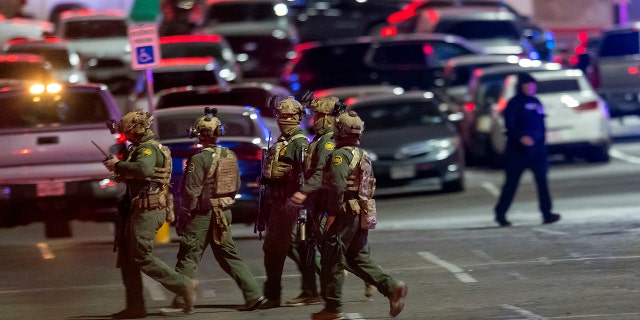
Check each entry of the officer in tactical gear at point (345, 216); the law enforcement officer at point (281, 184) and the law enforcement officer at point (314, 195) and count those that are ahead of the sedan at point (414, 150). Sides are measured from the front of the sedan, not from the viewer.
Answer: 3

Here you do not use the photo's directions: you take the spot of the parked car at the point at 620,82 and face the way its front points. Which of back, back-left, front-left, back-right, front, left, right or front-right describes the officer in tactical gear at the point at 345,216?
back

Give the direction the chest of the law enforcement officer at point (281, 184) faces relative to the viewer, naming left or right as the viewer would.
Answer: facing the viewer and to the left of the viewer

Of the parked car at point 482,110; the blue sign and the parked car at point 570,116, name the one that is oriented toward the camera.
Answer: the blue sign

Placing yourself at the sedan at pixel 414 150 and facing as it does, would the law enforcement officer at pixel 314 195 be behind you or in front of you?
in front

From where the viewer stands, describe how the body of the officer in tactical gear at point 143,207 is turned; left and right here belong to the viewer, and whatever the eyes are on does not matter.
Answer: facing to the left of the viewer

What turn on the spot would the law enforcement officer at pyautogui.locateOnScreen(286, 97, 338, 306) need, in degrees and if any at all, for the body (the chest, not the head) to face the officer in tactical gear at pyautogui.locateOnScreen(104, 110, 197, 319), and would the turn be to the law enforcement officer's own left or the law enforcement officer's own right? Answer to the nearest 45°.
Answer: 0° — they already face them

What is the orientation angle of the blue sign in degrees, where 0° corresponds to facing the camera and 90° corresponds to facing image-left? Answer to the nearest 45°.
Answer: approximately 0°

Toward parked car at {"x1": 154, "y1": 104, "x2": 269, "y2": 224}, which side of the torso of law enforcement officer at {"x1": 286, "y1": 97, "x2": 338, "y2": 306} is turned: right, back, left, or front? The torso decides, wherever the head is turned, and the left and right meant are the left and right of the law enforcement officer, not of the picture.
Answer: right

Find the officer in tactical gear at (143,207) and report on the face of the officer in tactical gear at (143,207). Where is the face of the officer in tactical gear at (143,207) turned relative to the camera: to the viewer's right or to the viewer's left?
to the viewer's left

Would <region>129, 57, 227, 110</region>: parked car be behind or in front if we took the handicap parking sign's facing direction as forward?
behind

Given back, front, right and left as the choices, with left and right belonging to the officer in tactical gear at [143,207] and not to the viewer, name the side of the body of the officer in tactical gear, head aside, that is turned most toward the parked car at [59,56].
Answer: right
